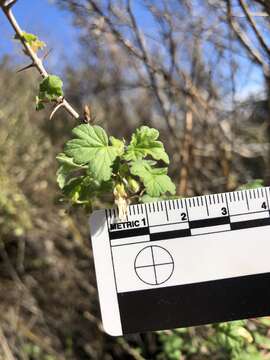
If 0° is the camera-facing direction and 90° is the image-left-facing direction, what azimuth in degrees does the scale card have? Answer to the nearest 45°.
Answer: approximately 0°
